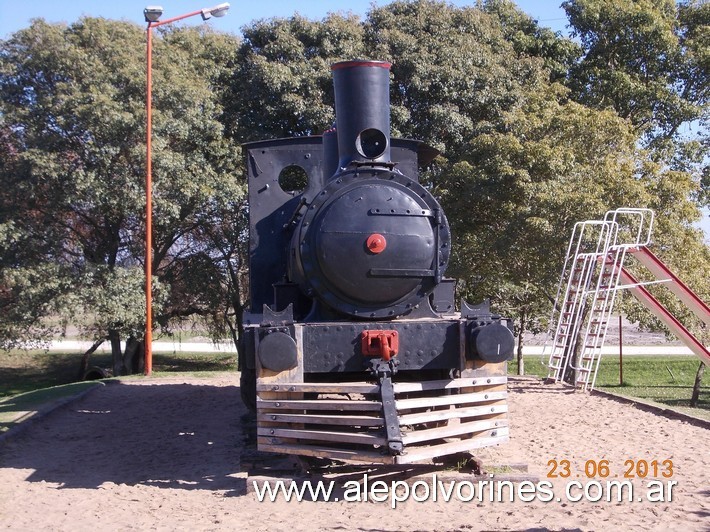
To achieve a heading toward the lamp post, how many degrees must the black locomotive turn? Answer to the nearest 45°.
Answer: approximately 135° to its right

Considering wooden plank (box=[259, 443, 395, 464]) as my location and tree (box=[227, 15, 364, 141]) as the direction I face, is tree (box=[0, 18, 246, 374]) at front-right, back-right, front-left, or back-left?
front-left

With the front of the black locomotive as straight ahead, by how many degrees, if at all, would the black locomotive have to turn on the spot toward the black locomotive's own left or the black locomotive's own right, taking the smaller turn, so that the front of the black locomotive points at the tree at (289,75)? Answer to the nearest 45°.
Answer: approximately 180°

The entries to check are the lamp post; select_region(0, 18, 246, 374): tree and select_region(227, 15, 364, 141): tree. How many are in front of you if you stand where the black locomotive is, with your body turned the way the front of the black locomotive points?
0

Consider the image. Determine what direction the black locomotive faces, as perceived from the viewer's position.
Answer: facing the viewer

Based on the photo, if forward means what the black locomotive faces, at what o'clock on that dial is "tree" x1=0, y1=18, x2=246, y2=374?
The tree is roughly at 5 o'clock from the black locomotive.
